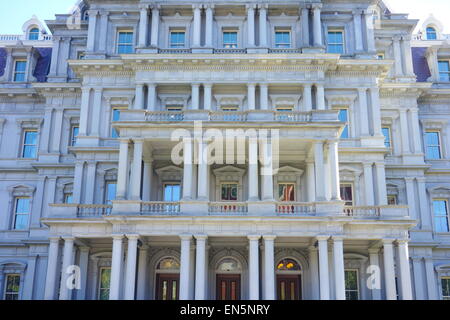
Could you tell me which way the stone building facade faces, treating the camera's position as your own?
facing the viewer
